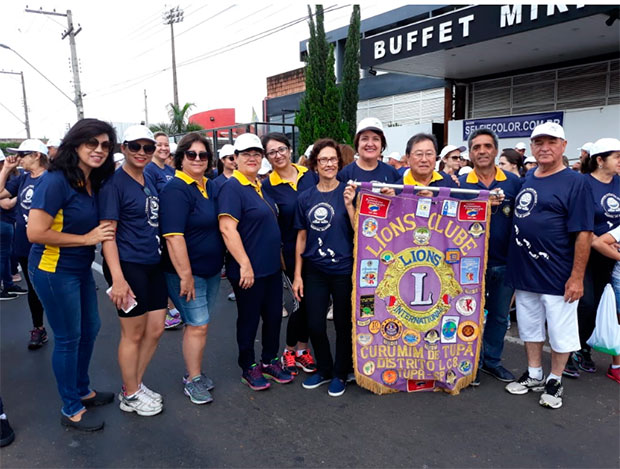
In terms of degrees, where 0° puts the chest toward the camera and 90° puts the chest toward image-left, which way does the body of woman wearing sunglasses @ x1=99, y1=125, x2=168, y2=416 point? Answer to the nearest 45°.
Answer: approximately 315°

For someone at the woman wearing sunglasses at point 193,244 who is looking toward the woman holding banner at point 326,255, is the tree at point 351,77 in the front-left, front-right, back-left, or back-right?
front-left

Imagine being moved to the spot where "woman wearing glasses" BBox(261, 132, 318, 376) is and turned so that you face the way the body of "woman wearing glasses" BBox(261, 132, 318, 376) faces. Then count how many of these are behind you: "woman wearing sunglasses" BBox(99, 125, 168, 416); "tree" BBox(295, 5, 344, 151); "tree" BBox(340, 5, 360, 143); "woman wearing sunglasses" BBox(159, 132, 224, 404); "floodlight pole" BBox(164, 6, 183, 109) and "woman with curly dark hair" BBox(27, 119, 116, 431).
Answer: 3

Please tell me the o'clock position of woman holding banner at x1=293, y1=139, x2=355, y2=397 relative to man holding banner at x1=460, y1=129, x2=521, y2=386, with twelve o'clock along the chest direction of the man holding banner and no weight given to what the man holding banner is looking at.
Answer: The woman holding banner is roughly at 2 o'clock from the man holding banner.

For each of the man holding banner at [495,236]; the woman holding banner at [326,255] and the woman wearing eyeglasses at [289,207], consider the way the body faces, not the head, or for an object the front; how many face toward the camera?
3

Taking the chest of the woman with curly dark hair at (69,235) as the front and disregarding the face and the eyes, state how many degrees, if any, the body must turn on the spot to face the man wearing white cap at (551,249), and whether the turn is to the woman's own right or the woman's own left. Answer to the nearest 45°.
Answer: approximately 45° to the woman's own left

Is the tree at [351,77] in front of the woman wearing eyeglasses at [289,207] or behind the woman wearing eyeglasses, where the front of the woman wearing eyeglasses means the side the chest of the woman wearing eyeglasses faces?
behind

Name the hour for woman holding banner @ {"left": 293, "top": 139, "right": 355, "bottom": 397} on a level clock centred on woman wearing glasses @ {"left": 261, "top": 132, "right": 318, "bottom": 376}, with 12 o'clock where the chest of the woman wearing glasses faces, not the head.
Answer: The woman holding banner is roughly at 11 o'clock from the woman wearing glasses.

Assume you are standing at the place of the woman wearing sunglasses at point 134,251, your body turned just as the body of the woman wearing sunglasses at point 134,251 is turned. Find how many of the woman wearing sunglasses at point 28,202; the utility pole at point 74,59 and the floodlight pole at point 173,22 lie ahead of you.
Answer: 0

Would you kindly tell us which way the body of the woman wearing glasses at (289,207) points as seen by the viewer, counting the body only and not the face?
toward the camera

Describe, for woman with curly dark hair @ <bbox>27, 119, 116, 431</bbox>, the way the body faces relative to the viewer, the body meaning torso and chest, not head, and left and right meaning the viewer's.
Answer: facing the viewer and to the right of the viewer

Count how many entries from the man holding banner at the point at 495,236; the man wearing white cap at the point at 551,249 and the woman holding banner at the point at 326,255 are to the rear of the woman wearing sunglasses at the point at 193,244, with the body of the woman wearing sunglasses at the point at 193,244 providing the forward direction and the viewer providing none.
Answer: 0

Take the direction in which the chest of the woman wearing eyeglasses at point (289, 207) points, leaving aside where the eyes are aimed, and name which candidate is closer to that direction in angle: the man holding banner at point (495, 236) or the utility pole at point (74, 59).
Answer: the man holding banner

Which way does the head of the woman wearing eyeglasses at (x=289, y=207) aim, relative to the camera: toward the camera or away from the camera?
toward the camera

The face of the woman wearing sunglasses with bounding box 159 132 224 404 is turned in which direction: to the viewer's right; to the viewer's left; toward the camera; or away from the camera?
toward the camera

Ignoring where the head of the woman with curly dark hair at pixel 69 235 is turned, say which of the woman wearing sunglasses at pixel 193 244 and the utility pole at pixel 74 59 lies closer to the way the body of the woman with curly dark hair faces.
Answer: the woman wearing sunglasses

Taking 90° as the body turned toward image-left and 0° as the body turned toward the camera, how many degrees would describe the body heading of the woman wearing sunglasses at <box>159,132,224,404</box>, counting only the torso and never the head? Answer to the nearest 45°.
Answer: approximately 315°

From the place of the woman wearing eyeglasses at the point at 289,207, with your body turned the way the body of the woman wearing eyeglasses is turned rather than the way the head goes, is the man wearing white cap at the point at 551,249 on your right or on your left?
on your left
